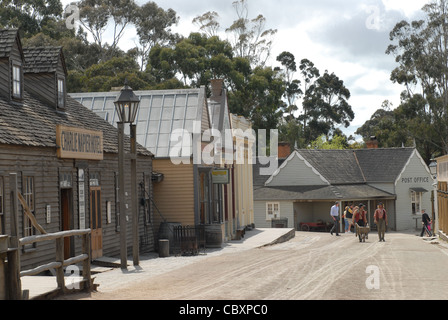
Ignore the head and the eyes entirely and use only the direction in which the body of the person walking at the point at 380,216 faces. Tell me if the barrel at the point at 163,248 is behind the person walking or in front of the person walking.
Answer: in front

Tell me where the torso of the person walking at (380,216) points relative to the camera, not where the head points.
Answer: toward the camera

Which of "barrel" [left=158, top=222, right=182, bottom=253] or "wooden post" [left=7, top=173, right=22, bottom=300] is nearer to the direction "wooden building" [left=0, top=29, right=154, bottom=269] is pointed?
the wooden post

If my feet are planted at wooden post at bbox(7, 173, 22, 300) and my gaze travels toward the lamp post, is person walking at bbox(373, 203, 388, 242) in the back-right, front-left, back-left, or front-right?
front-right

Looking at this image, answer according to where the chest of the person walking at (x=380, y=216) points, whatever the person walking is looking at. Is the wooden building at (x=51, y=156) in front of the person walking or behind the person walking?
in front

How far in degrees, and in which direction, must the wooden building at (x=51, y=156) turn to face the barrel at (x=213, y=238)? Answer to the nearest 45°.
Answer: approximately 90° to its left

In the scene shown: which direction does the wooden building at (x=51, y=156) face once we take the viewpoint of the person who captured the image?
facing the viewer and to the right of the viewer

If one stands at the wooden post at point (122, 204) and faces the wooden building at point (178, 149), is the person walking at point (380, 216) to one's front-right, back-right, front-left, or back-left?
front-right

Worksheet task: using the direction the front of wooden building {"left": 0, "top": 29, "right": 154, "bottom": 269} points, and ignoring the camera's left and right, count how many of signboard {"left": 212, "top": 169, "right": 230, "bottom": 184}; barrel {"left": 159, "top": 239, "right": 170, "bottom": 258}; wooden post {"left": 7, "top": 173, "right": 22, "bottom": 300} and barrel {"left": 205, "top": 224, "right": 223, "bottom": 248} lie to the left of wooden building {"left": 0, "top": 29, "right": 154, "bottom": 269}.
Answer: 3
